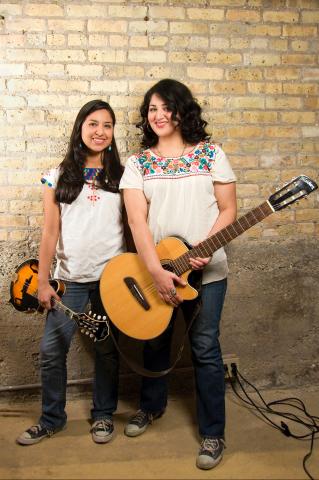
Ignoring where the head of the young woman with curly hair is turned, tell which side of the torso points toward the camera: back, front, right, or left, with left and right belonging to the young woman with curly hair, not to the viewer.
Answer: front
